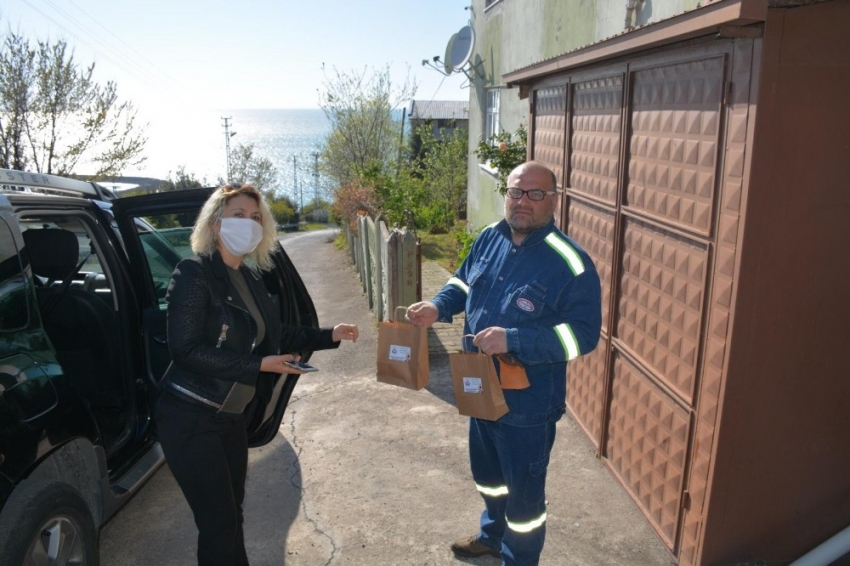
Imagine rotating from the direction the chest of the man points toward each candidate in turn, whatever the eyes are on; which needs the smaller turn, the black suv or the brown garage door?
the black suv

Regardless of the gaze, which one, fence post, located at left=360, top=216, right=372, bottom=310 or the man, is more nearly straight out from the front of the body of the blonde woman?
the man

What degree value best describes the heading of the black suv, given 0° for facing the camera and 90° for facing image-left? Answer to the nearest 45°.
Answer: approximately 225°

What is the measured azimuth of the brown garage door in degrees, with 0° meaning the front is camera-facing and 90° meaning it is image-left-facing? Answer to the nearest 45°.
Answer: approximately 45°

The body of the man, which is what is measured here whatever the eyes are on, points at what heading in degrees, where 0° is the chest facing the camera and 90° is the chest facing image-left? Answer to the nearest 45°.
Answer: approximately 45°
